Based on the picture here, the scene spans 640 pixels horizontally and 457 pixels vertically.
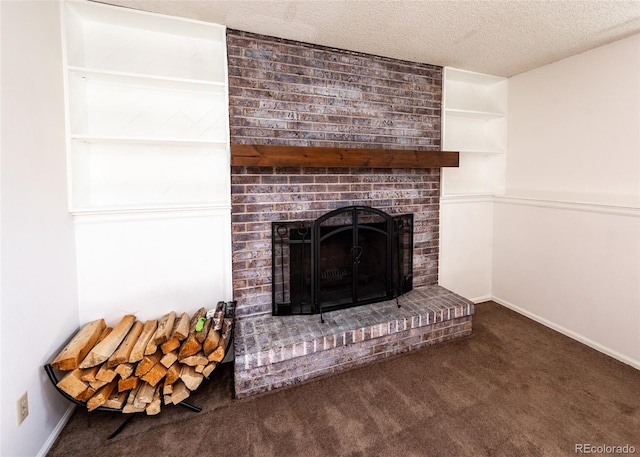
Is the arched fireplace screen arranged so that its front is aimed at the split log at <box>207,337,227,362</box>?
no

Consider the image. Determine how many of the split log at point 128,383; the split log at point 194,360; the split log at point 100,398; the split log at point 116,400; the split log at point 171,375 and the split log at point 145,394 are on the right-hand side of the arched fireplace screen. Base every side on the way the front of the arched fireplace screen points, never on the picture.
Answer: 6

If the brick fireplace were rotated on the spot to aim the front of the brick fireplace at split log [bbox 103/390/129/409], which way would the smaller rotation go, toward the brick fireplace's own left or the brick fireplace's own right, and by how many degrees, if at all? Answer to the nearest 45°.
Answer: approximately 90° to the brick fireplace's own right

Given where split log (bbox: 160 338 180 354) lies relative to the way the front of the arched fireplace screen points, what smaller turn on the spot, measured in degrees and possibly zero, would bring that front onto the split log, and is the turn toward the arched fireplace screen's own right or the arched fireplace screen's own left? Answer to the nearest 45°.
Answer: approximately 90° to the arched fireplace screen's own right

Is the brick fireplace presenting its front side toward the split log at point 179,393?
no

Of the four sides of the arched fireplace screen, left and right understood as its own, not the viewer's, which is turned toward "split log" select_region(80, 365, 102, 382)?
right

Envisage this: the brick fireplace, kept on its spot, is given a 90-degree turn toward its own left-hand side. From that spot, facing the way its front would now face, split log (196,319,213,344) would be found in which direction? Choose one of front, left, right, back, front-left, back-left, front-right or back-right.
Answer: back

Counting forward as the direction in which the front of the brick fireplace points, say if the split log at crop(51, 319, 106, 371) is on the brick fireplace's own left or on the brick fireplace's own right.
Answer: on the brick fireplace's own right

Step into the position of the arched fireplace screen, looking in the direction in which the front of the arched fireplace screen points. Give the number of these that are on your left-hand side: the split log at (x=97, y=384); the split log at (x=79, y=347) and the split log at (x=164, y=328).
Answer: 0

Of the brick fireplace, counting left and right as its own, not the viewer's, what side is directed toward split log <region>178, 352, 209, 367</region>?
right

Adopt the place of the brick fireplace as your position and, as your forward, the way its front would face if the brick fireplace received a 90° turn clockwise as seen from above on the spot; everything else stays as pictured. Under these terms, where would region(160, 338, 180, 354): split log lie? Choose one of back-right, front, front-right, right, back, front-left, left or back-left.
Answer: front

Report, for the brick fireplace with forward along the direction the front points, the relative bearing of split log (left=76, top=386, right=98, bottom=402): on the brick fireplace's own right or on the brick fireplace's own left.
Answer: on the brick fireplace's own right

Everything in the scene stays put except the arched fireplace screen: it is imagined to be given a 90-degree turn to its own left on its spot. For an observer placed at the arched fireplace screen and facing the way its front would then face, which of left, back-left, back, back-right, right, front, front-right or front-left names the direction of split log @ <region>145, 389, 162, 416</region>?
back

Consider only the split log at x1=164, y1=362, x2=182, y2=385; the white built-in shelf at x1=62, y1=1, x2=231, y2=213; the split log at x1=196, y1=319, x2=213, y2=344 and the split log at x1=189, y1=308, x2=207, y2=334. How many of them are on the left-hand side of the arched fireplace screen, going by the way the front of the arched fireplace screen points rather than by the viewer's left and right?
0

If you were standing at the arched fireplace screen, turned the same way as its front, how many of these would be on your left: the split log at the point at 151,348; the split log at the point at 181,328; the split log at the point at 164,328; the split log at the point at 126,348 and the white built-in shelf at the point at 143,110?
0

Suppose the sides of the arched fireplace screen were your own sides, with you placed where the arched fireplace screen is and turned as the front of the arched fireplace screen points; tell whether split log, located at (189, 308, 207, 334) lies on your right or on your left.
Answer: on your right

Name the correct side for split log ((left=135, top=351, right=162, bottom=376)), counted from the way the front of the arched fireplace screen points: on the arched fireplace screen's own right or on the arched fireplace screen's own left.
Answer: on the arched fireplace screen's own right

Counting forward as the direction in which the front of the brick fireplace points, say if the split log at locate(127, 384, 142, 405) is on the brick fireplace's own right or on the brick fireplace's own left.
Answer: on the brick fireplace's own right

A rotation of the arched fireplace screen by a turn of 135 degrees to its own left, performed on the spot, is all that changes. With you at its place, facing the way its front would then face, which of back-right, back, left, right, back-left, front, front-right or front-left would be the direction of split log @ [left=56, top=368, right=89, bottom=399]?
back-left

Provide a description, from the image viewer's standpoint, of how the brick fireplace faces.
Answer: facing the viewer and to the right of the viewer

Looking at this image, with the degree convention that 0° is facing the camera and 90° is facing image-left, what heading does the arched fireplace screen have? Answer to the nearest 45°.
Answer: approximately 315°

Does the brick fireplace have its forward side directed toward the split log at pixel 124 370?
no
